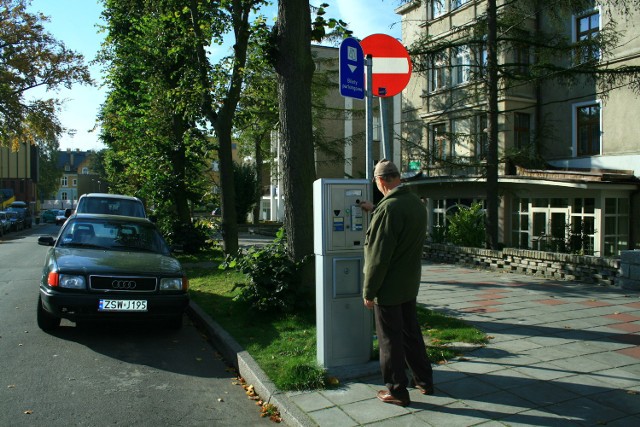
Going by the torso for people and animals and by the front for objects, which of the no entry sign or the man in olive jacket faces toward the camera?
the no entry sign

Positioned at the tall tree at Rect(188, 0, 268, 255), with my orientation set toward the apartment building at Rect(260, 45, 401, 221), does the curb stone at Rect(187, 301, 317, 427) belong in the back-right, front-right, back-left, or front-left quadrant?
back-right

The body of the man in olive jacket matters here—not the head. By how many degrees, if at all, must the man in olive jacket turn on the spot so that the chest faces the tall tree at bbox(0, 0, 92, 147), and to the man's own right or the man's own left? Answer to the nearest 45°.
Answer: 0° — they already face it

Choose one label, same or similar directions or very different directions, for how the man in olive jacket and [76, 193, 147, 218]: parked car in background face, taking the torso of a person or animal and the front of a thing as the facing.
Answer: very different directions

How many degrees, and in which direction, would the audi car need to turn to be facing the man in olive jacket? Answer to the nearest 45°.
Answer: approximately 45° to its left

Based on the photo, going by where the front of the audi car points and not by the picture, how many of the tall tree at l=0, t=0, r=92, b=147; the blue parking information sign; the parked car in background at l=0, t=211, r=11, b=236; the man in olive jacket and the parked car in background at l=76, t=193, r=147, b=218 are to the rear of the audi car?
3

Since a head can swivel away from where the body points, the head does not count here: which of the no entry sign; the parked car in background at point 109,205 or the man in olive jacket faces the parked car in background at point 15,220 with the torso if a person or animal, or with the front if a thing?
the man in olive jacket

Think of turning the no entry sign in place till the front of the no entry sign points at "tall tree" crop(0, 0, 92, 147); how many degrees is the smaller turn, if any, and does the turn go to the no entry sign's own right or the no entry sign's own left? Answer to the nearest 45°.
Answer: approximately 135° to the no entry sign's own right

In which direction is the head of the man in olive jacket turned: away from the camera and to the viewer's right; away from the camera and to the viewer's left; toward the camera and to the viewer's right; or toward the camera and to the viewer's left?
away from the camera and to the viewer's left

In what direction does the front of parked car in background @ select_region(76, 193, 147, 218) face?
toward the camera

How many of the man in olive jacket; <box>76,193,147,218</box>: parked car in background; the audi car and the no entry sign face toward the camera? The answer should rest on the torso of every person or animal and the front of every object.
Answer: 3

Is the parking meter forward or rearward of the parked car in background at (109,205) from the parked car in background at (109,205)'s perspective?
forward

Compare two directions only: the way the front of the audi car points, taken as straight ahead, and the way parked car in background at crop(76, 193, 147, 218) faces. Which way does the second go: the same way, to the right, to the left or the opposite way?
the same way

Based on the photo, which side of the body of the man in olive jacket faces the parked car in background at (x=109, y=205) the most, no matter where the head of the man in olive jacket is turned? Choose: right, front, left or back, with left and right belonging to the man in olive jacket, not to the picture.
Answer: front

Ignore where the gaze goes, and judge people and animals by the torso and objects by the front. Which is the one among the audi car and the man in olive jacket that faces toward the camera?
the audi car

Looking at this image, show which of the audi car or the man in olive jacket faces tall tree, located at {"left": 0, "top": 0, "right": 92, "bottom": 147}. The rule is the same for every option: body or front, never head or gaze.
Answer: the man in olive jacket

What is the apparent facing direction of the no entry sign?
toward the camera

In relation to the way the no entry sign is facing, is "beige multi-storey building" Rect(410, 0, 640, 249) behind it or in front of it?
behind
